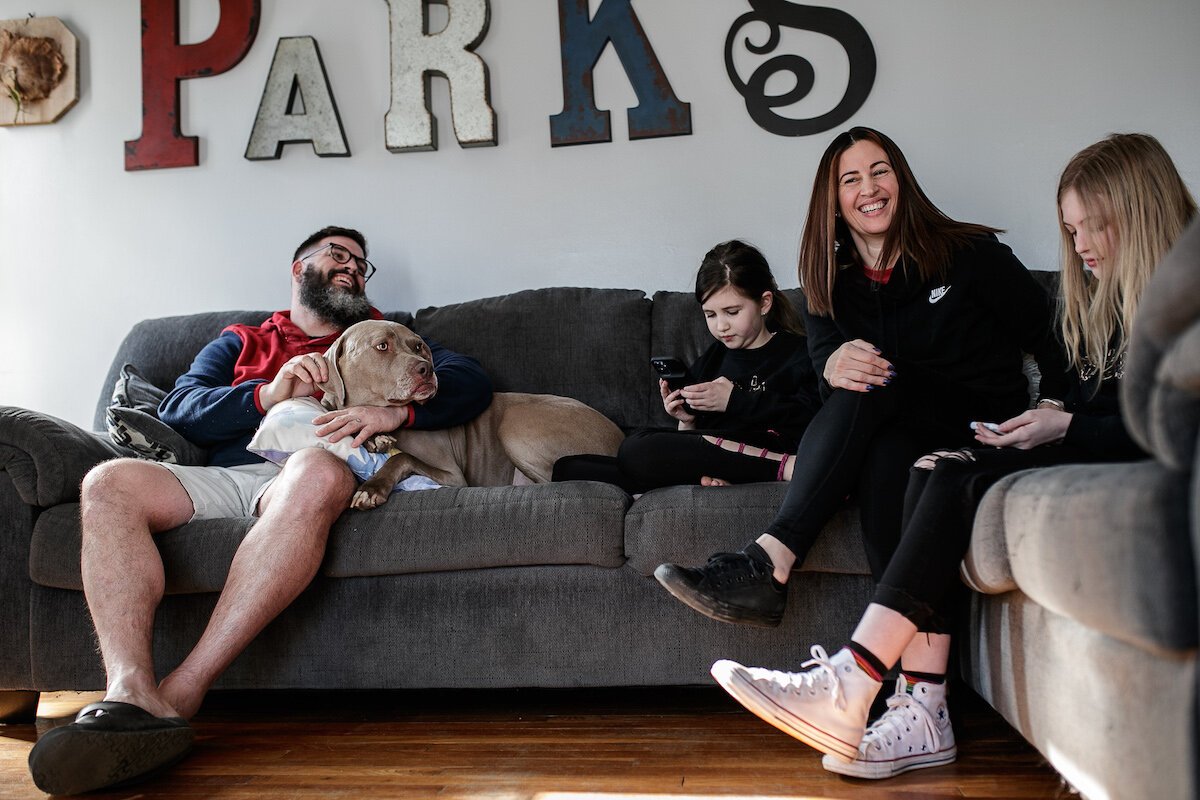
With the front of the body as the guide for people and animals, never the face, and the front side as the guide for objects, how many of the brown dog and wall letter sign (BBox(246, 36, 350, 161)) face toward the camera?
1

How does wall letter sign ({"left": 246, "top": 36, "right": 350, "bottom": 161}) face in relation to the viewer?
toward the camera

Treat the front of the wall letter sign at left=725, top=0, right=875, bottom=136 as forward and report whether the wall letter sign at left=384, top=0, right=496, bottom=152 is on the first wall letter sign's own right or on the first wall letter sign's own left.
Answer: on the first wall letter sign's own right

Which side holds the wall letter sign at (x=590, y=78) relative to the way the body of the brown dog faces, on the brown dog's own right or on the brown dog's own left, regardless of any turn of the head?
on the brown dog's own right

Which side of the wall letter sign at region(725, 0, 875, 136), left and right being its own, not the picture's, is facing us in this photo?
front

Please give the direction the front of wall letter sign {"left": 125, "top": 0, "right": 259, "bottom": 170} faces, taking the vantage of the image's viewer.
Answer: facing the viewer

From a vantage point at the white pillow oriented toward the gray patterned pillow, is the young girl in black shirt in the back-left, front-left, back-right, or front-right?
back-right

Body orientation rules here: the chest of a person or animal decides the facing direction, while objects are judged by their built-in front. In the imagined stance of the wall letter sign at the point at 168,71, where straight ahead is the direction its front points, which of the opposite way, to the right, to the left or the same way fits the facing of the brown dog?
to the right

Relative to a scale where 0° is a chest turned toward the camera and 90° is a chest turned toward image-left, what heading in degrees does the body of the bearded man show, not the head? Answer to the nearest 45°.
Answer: approximately 0°

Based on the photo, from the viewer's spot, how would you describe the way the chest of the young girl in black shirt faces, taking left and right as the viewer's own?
facing the viewer and to the left of the viewer

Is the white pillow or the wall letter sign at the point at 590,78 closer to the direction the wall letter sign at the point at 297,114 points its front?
the white pillow

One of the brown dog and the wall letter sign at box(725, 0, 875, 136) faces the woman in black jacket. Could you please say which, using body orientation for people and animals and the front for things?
the wall letter sign

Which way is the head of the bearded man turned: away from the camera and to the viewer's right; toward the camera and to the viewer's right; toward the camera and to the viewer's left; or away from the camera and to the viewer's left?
toward the camera and to the viewer's right

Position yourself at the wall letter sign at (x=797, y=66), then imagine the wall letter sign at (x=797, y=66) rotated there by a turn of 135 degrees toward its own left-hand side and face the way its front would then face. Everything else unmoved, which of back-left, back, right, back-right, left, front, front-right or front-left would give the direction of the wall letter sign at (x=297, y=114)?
back-left

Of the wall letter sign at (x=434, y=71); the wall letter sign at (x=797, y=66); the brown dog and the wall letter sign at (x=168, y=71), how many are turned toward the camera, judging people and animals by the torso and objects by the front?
3
